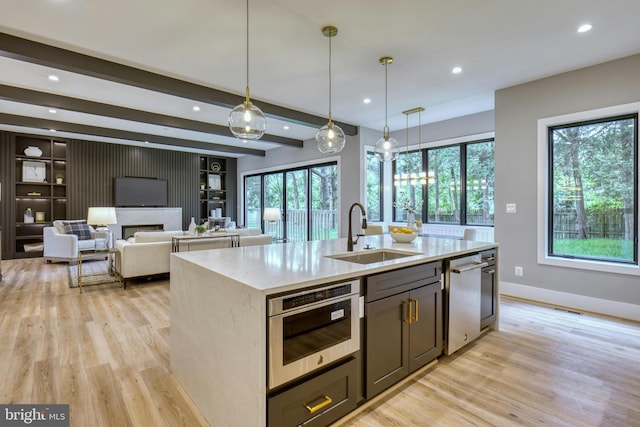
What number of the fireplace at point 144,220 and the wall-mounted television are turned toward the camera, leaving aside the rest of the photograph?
2

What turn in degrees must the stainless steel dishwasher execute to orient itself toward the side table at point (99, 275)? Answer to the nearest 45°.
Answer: approximately 135° to its right

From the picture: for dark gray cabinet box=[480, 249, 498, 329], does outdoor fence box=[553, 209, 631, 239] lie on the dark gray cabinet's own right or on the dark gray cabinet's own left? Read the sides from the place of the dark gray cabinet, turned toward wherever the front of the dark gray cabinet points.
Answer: on the dark gray cabinet's own left

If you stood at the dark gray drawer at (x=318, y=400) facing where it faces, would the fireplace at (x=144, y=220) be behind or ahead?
behind

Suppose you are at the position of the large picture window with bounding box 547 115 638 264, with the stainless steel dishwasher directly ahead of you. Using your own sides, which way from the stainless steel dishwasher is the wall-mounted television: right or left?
right

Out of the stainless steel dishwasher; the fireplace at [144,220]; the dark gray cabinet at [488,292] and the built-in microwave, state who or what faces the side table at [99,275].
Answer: the fireplace

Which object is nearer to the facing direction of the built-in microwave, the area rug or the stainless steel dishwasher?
the stainless steel dishwasher

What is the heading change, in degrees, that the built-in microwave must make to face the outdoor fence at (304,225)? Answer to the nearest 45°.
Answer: approximately 135° to its left

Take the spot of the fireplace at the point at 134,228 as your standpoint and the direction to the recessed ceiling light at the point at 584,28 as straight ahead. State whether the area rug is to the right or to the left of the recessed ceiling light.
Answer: right

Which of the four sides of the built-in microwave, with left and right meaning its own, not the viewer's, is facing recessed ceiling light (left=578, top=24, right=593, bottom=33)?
left

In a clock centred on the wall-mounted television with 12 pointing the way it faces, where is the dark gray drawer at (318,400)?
The dark gray drawer is roughly at 12 o'clock from the wall-mounted television.

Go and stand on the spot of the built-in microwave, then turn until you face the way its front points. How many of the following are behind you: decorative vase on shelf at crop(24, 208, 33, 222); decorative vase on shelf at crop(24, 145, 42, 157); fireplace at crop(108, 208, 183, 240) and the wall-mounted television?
4
